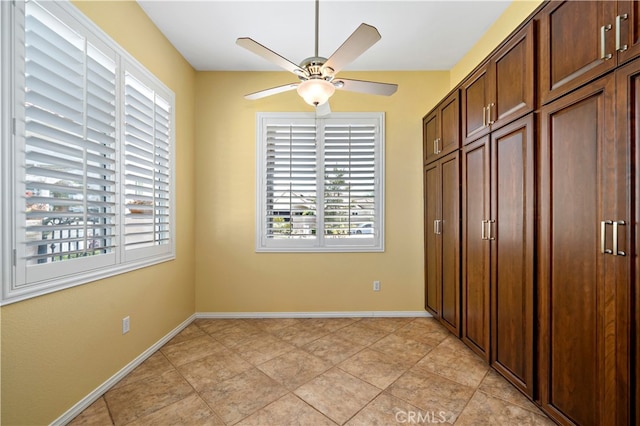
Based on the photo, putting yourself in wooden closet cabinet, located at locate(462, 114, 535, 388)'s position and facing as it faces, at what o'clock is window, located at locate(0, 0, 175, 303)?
The window is roughly at 12 o'clock from the wooden closet cabinet.

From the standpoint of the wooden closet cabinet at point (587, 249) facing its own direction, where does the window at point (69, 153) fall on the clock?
The window is roughly at 12 o'clock from the wooden closet cabinet.

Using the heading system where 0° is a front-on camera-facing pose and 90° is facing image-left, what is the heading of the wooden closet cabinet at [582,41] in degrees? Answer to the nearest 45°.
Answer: approximately 45°

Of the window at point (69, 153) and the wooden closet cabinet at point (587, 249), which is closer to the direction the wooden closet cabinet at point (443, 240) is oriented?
the window

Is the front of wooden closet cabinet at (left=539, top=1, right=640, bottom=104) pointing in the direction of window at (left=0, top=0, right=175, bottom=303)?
yes

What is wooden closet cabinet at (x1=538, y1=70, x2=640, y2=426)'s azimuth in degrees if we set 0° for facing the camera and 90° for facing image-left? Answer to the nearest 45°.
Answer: approximately 45°

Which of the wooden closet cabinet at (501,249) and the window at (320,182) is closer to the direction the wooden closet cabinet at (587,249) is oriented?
the window

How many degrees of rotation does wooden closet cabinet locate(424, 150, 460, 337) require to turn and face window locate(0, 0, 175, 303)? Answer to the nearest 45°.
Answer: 0° — it already faces it
